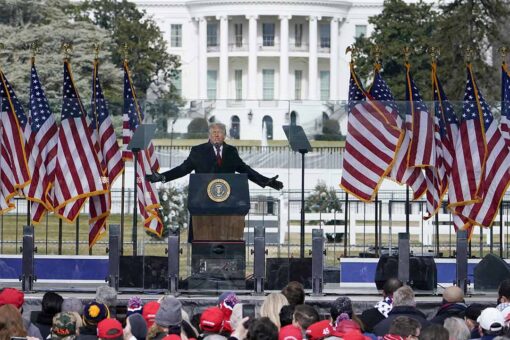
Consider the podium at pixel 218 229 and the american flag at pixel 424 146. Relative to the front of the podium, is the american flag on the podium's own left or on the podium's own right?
on the podium's own left

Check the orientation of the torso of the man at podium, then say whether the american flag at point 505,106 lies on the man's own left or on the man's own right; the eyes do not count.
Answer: on the man's own left

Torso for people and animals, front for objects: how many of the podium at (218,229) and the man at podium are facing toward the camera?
2

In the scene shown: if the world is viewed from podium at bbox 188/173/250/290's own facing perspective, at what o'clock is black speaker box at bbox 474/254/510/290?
The black speaker box is roughly at 9 o'clock from the podium.

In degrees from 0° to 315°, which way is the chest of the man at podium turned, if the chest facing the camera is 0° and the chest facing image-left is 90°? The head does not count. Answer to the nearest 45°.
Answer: approximately 0°

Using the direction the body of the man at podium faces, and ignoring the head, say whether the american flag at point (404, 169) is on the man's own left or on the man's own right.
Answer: on the man's own left

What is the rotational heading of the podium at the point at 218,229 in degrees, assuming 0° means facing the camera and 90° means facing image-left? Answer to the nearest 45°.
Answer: approximately 0°

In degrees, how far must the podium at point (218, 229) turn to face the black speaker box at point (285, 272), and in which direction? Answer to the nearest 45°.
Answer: approximately 90° to its left
